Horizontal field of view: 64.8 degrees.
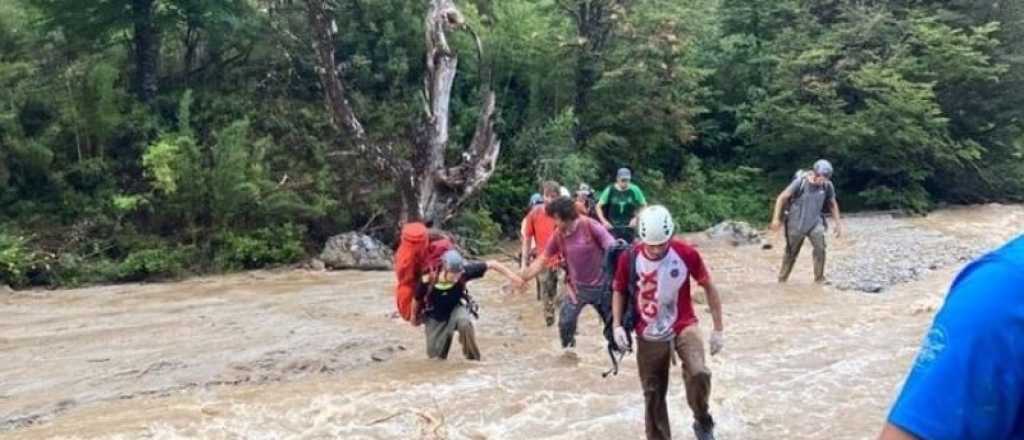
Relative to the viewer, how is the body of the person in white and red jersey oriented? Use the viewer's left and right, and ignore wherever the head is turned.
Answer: facing the viewer

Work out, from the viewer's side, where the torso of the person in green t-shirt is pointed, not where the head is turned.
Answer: toward the camera

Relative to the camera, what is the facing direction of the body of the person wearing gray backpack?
toward the camera

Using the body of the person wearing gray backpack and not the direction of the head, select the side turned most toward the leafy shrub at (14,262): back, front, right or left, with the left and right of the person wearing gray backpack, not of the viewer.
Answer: right

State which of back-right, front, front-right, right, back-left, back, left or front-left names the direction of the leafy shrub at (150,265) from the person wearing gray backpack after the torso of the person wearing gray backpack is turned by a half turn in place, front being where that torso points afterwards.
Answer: left
